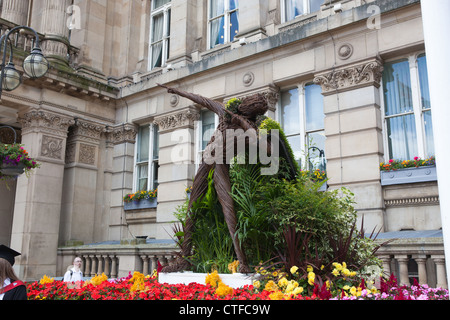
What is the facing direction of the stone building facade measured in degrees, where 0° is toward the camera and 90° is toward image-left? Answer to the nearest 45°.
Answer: approximately 45°

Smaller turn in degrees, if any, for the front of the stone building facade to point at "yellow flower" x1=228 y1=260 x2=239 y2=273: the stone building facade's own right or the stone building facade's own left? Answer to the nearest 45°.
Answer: approximately 45° to the stone building facade's own left

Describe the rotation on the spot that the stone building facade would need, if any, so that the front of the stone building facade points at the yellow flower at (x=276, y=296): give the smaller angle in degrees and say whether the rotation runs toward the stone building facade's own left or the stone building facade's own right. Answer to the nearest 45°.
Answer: approximately 45° to the stone building facade's own left

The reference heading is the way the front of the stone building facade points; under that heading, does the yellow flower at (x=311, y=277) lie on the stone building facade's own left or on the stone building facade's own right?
on the stone building facade's own left

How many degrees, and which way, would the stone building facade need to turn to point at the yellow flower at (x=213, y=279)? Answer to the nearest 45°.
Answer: approximately 45° to its left
